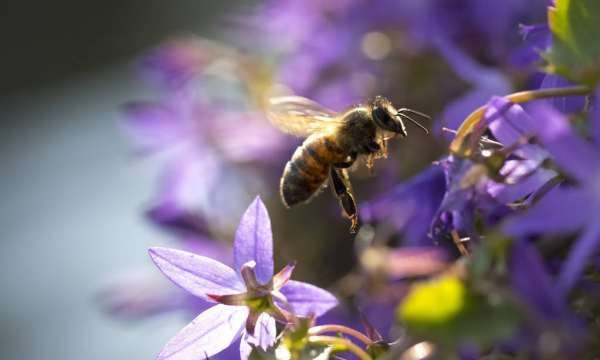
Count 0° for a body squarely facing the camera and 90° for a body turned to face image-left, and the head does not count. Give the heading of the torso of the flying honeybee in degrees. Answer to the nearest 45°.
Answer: approximately 270°
